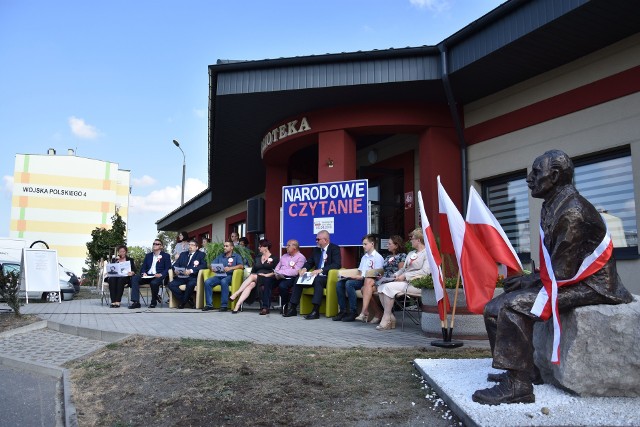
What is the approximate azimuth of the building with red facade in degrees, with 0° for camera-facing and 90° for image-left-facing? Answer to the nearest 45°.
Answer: approximately 45°

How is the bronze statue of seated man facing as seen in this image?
to the viewer's left

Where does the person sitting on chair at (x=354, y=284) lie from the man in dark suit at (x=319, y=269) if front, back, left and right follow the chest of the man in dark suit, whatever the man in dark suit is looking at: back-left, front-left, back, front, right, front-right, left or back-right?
left

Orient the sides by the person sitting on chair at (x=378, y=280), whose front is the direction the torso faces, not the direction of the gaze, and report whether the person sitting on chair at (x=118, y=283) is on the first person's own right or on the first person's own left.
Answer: on the first person's own right

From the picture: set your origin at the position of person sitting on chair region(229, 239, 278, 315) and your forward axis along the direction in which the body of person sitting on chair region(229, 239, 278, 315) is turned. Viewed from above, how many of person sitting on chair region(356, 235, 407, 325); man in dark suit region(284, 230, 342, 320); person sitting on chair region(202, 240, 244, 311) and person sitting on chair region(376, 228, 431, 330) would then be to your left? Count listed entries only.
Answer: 3

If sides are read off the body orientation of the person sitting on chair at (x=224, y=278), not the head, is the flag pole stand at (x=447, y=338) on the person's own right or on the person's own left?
on the person's own left

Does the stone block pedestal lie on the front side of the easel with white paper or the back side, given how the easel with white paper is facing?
on the front side

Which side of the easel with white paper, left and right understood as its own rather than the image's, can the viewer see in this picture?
front

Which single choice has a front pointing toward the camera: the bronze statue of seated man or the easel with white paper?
the easel with white paper

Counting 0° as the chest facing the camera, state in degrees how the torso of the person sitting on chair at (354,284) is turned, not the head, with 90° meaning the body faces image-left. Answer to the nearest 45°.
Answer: approximately 45°

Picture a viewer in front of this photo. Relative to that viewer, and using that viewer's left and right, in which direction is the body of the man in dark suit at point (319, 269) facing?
facing the viewer and to the left of the viewer

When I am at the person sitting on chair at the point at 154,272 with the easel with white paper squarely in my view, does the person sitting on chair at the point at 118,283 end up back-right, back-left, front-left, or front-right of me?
front-left

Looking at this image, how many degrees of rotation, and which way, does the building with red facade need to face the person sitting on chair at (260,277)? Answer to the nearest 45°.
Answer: approximately 45° to its right

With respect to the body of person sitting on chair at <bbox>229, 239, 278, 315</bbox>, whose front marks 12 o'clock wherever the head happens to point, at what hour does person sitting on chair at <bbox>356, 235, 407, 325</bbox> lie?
person sitting on chair at <bbox>356, 235, 407, 325</bbox> is roughly at 9 o'clock from person sitting on chair at <bbox>229, 239, 278, 315</bbox>.

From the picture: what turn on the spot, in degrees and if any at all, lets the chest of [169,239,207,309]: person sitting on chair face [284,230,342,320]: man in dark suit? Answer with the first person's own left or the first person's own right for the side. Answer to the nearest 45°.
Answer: approximately 90° to the first person's own left

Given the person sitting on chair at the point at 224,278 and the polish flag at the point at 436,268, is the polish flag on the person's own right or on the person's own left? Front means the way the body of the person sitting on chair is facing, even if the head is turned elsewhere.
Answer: on the person's own left
